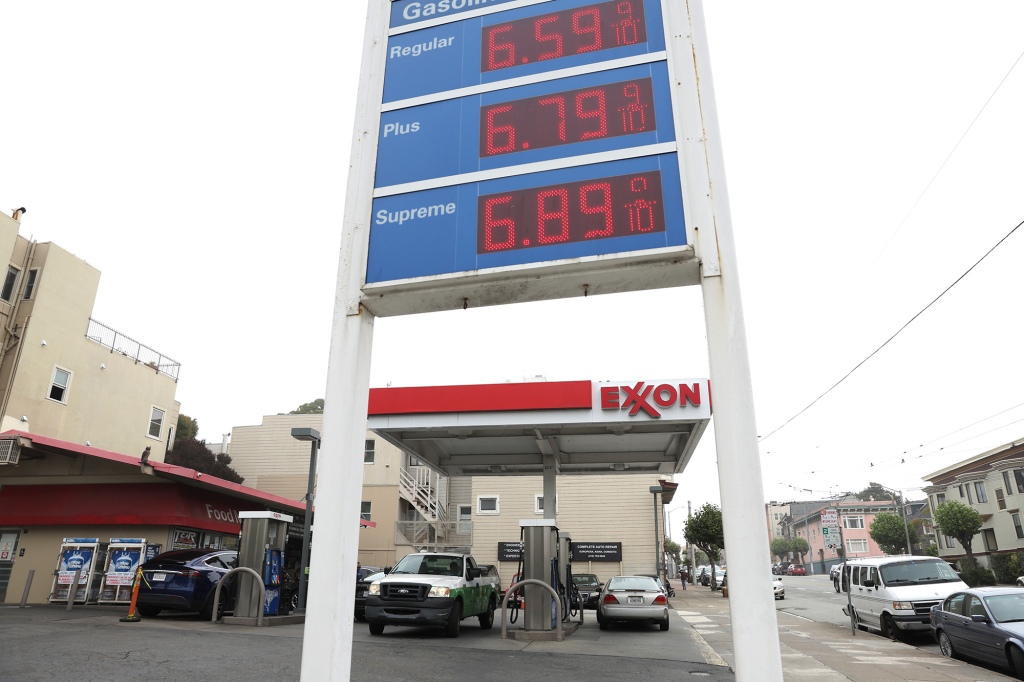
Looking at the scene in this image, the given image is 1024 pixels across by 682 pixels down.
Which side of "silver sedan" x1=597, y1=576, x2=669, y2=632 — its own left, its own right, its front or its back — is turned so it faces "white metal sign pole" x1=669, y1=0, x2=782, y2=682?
back

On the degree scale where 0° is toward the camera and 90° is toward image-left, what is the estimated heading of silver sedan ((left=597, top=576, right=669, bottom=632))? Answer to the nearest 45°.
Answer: approximately 180°

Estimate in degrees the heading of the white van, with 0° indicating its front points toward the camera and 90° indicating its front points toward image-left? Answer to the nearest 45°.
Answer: approximately 315°

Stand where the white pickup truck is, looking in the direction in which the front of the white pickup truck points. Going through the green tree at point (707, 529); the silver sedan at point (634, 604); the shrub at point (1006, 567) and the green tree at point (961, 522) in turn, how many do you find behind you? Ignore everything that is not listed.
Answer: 4

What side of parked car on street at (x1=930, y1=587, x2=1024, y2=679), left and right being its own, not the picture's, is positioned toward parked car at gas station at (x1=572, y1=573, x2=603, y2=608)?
back

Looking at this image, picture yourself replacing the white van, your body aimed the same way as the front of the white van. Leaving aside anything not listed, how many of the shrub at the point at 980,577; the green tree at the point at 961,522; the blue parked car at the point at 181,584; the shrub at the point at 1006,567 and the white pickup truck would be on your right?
2

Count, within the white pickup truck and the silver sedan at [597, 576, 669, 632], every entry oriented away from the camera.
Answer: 1

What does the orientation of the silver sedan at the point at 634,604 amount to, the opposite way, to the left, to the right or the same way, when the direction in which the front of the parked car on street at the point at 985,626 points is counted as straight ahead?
the opposite way

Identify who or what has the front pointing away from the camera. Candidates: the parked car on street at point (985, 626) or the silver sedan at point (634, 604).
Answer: the silver sedan

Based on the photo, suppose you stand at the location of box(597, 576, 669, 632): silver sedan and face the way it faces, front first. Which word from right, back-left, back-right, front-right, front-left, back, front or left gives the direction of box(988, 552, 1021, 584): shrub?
front-right

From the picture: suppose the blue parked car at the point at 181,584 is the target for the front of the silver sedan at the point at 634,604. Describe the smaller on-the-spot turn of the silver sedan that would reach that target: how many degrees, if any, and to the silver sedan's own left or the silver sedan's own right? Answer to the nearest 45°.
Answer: approximately 135° to the silver sedan's own left
